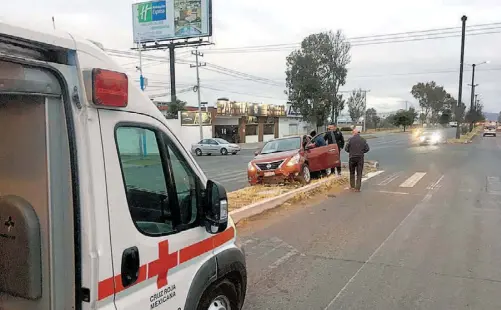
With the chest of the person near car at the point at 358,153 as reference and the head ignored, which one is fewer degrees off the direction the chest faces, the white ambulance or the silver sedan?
the silver sedan

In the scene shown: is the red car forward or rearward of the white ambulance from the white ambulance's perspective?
forward

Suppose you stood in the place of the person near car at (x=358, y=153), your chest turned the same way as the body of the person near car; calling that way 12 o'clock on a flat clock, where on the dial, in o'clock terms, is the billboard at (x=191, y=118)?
The billboard is roughly at 11 o'clock from the person near car.

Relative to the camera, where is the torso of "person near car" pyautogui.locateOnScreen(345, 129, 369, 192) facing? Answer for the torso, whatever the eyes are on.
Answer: away from the camera

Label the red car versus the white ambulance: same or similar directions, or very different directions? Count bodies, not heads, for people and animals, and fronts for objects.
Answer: very different directions

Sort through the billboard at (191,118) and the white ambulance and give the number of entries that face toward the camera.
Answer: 1

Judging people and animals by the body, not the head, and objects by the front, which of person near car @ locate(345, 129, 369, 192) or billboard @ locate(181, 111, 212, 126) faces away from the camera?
the person near car

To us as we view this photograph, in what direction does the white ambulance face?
facing away from the viewer and to the right of the viewer

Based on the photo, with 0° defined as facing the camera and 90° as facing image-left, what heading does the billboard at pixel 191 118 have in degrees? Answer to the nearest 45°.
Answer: approximately 0°

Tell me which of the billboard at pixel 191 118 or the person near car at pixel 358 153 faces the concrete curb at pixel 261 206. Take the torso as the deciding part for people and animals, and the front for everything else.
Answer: the billboard
